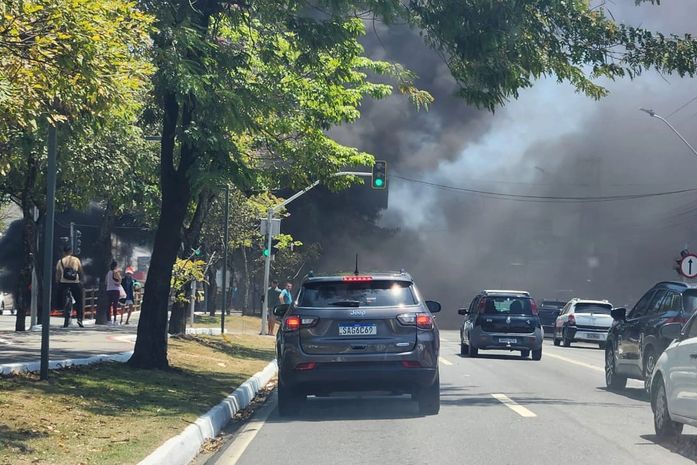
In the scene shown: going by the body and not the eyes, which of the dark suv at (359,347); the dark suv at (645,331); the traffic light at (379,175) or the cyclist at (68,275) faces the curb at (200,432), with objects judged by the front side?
the traffic light

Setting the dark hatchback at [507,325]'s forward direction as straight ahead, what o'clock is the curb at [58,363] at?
The curb is roughly at 7 o'clock from the dark hatchback.

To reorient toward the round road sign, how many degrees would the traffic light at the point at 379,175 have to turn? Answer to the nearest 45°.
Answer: approximately 90° to its left

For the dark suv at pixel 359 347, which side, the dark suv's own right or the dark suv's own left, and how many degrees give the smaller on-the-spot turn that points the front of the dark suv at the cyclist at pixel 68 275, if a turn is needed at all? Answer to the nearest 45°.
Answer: approximately 45° to the dark suv's own left

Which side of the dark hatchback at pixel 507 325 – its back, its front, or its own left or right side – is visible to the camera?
back

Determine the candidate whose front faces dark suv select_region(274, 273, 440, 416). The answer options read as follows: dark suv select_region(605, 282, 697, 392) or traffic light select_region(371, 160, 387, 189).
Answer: the traffic light

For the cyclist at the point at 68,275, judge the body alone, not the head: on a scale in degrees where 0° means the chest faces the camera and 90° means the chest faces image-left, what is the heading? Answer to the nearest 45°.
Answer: approximately 180°

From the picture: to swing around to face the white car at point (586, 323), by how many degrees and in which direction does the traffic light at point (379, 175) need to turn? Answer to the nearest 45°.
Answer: approximately 135° to its left

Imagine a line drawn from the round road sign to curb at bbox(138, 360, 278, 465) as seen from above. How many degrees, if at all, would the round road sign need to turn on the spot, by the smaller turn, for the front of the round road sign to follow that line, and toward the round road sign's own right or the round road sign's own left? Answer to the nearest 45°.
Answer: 0° — it already faces it

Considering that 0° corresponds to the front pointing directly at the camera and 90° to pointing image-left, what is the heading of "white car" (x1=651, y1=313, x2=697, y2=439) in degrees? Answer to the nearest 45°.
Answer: approximately 135°

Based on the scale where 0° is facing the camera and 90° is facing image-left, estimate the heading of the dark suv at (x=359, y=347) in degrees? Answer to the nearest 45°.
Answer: approximately 180°

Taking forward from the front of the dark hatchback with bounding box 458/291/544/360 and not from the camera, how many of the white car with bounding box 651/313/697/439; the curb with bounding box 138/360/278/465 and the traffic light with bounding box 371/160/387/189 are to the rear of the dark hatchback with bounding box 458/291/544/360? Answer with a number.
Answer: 2

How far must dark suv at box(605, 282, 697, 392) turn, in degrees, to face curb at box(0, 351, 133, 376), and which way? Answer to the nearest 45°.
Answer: approximately 90° to its left

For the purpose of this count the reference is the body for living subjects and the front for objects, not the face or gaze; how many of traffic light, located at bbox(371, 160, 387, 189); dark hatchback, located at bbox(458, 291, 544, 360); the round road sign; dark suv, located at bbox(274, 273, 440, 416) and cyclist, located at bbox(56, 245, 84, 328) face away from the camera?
3

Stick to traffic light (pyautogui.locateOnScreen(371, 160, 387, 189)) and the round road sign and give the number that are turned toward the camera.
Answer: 2

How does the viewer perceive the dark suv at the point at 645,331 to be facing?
facing away from the viewer and to the left of the viewer
